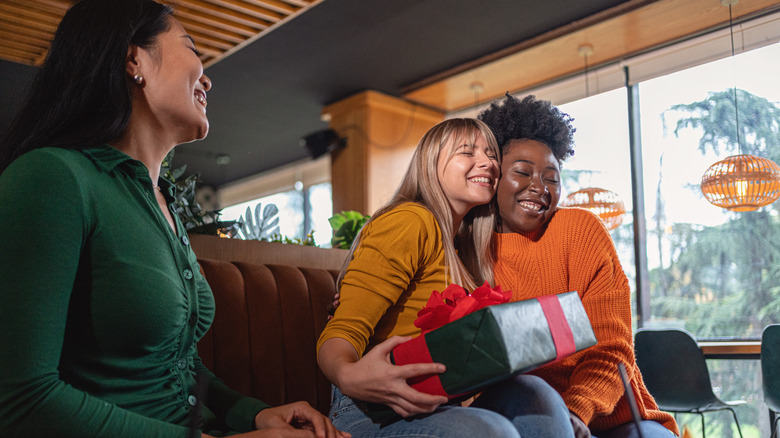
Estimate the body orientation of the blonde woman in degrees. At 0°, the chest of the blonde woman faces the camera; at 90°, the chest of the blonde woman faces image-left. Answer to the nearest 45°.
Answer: approximately 315°

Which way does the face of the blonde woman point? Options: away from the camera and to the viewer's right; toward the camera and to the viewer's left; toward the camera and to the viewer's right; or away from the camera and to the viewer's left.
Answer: toward the camera and to the viewer's right

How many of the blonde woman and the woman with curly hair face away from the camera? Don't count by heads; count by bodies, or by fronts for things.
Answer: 0

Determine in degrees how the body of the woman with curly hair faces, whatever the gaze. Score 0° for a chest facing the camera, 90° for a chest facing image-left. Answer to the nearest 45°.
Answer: approximately 45°

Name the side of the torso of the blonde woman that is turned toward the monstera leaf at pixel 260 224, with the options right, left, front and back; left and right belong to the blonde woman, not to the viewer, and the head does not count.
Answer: back

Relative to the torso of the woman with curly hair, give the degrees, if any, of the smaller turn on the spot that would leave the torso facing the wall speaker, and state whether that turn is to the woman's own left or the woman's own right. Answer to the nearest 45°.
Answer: approximately 90° to the woman's own right

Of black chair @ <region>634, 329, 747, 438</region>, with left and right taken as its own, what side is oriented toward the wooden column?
left

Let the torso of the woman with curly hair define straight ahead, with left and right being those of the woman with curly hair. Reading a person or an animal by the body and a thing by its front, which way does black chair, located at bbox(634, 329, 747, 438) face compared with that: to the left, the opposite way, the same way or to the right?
the opposite way

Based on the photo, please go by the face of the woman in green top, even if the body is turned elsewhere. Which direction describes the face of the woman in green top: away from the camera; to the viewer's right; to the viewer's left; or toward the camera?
to the viewer's right

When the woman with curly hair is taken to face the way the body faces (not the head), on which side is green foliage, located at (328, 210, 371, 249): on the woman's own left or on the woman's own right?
on the woman's own right

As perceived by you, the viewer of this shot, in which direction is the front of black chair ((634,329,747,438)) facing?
facing away from the viewer and to the right of the viewer
